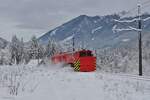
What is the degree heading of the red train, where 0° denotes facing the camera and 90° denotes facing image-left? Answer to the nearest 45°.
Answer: approximately 315°
